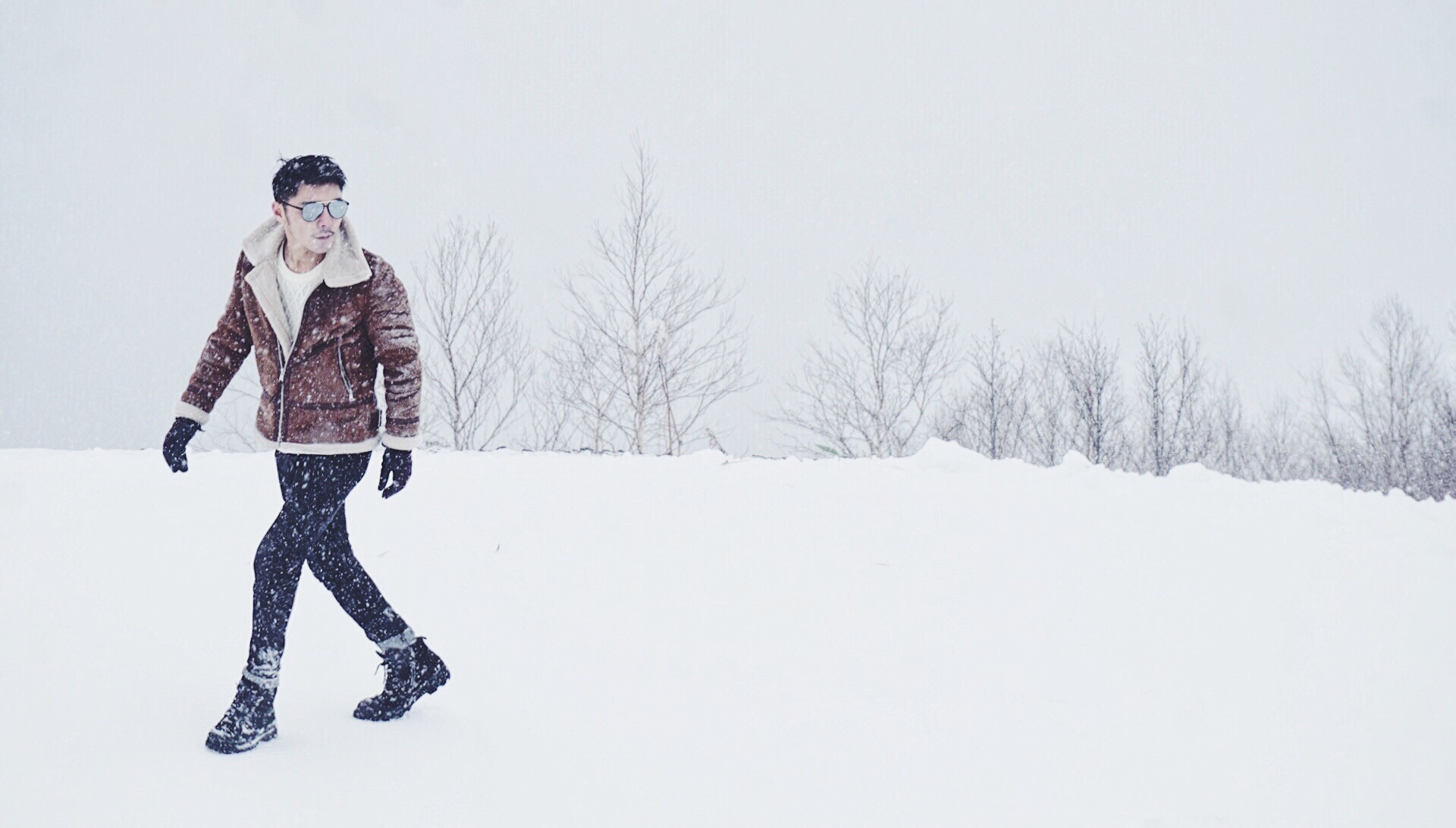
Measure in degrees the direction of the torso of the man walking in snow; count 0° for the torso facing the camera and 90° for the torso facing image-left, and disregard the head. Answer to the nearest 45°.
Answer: approximately 45°
